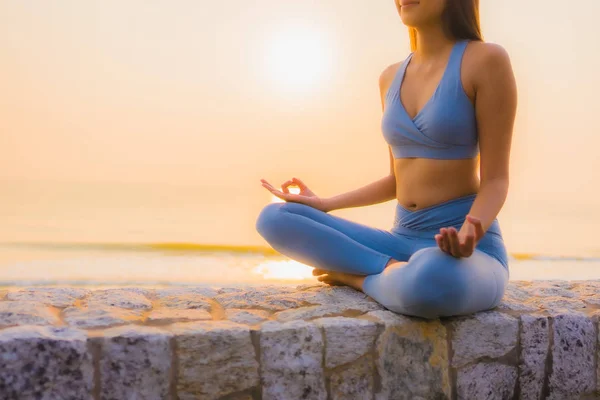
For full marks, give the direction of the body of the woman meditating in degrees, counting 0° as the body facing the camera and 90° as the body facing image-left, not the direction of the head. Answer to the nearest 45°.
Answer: approximately 45°
